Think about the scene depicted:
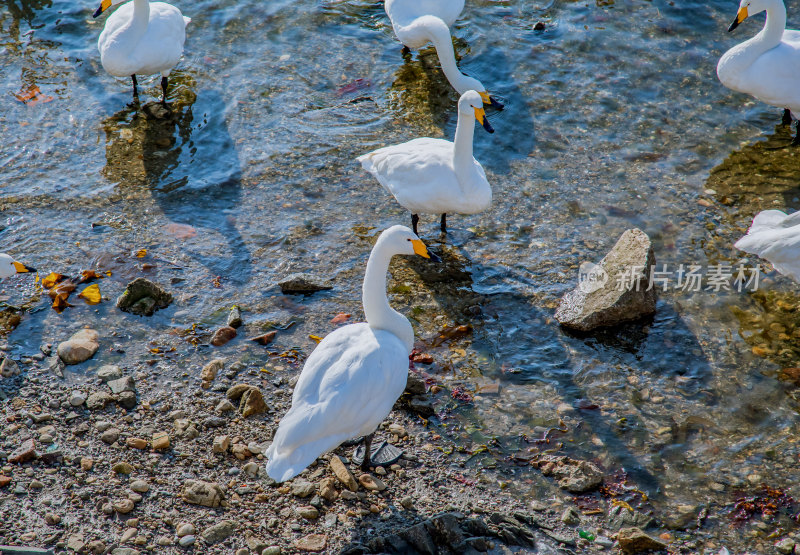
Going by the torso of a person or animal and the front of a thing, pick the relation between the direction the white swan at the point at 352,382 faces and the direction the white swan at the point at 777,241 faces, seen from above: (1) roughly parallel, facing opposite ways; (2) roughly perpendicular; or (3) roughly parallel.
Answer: roughly perpendicular

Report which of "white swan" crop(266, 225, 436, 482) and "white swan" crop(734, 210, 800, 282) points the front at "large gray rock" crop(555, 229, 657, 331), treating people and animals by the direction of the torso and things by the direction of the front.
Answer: "white swan" crop(266, 225, 436, 482)

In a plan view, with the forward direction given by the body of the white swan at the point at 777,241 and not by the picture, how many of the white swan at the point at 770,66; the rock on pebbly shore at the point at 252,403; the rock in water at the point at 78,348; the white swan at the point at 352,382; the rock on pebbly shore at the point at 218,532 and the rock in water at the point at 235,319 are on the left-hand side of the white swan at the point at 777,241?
1

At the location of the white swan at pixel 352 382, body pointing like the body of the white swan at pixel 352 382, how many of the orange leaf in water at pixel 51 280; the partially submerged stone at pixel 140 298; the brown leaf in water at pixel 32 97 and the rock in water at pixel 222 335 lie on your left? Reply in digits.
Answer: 4

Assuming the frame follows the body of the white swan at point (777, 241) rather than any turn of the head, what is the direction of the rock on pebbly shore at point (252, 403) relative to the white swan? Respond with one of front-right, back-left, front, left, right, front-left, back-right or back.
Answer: back-right

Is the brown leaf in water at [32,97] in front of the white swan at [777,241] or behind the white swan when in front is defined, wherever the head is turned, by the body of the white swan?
behind

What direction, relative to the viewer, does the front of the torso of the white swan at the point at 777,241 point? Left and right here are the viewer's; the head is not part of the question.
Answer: facing to the right of the viewer

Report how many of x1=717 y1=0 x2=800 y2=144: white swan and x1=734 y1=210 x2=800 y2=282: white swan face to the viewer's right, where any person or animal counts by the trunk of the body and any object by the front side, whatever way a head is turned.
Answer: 1

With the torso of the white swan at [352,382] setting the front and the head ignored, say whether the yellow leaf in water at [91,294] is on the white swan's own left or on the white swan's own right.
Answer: on the white swan's own left

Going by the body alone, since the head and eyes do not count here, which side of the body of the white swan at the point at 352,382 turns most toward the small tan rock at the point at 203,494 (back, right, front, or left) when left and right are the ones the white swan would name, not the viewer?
back

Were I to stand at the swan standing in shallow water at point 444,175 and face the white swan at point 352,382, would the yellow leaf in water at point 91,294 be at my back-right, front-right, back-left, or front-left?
front-right

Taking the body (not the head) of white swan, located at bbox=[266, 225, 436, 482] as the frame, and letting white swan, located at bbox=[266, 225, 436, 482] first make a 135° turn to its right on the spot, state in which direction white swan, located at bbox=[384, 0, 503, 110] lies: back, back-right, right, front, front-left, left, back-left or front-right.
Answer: back

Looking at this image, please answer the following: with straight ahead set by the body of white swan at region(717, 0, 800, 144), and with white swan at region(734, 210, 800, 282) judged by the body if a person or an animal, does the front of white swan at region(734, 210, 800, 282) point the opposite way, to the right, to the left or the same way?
the opposite way

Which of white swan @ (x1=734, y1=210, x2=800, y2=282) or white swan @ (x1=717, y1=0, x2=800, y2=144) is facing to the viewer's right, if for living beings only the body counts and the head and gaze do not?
white swan @ (x1=734, y1=210, x2=800, y2=282)

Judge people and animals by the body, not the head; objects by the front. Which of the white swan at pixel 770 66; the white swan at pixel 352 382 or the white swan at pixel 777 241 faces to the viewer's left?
the white swan at pixel 770 66

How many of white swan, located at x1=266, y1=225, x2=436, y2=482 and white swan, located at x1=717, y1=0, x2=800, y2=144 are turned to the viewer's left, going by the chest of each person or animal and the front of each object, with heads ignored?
1
